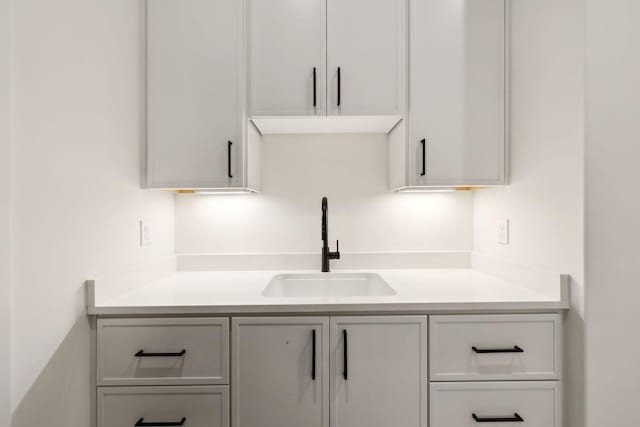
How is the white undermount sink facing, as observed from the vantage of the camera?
facing the viewer

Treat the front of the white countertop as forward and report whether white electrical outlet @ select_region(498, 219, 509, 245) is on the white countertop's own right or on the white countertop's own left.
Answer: on the white countertop's own left

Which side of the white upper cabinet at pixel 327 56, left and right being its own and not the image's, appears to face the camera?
front

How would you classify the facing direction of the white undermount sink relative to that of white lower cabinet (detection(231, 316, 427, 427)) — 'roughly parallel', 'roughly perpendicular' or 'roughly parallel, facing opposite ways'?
roughly parallel

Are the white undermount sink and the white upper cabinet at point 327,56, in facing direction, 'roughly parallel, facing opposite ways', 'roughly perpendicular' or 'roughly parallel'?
roughly parallel

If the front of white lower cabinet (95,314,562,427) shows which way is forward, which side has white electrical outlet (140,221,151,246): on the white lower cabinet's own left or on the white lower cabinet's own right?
on the white lower cabinet's own right

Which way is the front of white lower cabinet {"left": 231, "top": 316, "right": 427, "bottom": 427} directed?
toward the camera

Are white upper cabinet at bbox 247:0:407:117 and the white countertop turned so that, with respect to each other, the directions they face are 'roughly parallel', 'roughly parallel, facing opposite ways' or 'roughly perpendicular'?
roughly parallel
